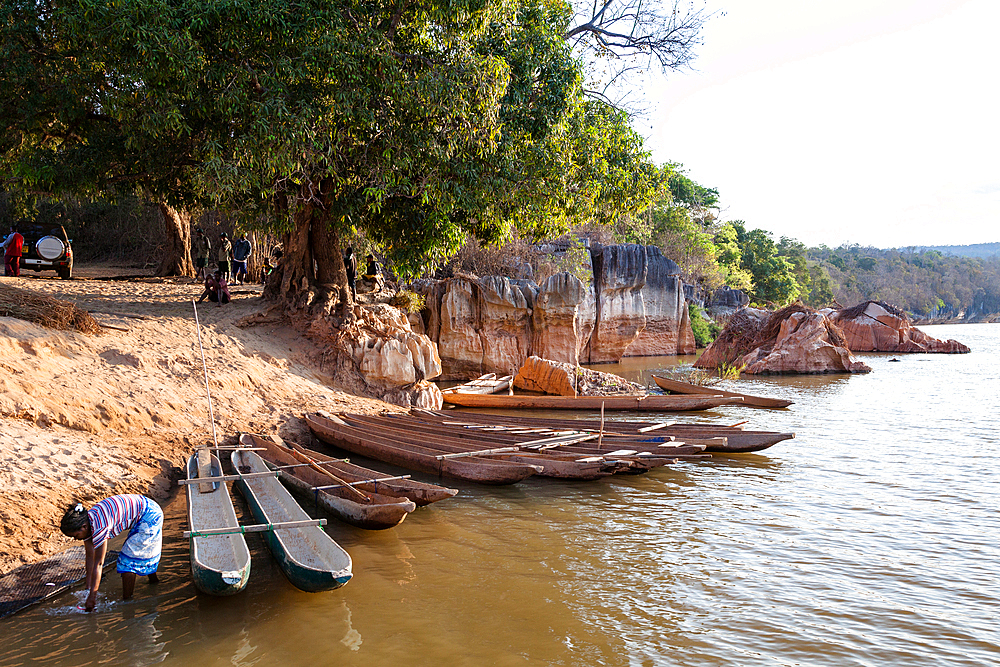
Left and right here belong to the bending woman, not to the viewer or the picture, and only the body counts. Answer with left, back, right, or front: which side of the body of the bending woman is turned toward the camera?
left

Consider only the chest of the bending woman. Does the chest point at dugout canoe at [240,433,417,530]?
no

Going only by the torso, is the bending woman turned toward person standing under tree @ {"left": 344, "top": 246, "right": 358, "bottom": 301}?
no

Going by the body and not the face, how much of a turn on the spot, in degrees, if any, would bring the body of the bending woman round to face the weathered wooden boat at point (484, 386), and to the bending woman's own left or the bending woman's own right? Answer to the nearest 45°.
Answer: approximately 135° to the bending woman's own right

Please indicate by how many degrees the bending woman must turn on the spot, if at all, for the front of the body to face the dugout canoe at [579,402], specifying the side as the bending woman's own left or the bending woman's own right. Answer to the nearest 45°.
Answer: approximately 135° to the bending woman's own right

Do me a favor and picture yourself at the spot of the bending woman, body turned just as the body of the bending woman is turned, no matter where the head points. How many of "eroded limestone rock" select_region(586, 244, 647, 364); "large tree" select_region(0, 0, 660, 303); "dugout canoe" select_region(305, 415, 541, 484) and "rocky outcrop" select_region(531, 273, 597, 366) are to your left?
0

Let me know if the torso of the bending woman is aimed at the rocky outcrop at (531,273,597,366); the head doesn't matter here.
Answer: no

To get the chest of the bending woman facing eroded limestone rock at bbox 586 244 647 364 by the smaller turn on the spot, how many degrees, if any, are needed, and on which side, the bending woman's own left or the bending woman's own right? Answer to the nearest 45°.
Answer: approximately 135° to the bending woman's own right

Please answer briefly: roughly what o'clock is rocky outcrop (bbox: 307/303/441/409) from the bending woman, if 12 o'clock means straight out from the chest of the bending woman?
The rocky outcrop is roughly at 4 o'clock from the bending woman.

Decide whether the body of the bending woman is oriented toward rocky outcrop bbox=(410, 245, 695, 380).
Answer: no
